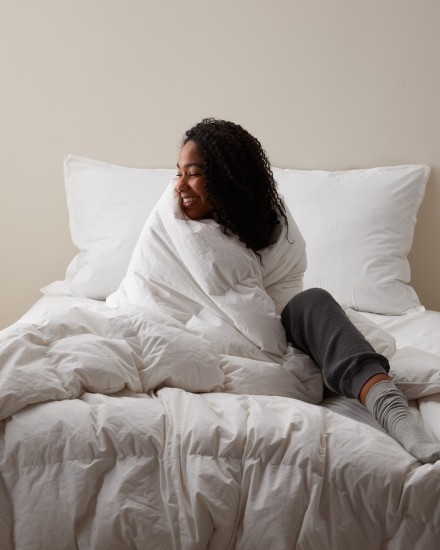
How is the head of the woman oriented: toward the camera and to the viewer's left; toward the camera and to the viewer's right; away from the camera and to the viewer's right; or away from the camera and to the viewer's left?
toward the camera and to the viewer's left

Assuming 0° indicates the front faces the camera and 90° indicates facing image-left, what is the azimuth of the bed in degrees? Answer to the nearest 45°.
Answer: approximately 0°
